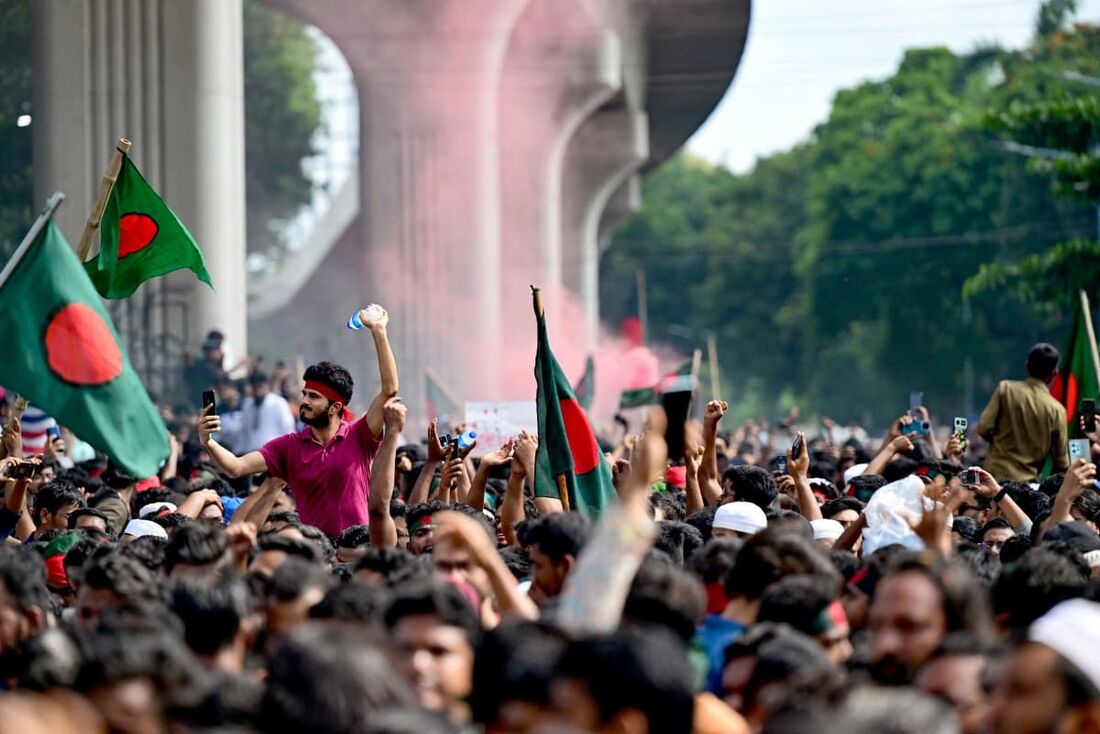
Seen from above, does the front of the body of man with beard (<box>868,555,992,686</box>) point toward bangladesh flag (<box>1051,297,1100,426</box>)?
no

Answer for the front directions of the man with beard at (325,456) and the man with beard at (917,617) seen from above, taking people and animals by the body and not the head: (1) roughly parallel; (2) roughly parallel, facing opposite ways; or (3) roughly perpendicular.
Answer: roughly parallel

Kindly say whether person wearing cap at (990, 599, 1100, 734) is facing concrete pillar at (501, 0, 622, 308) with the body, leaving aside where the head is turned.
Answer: no

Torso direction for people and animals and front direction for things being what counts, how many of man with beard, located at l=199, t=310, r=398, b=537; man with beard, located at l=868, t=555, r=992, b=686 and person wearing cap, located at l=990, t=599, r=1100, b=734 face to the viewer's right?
0

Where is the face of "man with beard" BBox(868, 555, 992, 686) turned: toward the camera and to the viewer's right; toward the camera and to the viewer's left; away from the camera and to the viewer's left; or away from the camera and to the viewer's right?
toward the camera and to the viewer's left

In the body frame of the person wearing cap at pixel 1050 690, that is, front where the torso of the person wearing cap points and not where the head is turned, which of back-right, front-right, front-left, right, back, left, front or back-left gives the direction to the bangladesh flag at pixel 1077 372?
back-right

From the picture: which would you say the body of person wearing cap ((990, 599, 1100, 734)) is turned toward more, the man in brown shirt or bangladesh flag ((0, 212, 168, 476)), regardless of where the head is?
the bangladesh flag

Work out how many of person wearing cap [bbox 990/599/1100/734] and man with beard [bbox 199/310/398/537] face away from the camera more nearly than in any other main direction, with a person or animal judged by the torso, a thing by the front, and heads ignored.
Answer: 0

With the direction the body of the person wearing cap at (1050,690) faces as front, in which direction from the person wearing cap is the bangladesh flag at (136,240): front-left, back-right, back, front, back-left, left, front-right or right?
right

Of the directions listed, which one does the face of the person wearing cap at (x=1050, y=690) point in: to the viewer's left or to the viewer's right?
to the viewer's left

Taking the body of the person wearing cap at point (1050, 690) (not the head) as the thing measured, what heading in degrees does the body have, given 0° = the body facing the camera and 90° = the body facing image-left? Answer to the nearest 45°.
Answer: approximately 45°

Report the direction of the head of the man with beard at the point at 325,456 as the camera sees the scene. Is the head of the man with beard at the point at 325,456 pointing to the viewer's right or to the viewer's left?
to the viewer's left

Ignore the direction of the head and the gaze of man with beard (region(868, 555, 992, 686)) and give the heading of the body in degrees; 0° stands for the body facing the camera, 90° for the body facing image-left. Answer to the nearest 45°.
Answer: approximately 45°

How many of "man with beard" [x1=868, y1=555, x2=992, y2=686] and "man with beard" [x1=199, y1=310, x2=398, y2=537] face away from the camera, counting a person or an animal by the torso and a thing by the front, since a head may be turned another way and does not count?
0

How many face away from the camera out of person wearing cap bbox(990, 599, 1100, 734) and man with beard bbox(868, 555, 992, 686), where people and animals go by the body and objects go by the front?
0

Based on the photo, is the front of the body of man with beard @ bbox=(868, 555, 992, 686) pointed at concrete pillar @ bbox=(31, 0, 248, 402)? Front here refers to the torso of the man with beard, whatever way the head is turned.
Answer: no

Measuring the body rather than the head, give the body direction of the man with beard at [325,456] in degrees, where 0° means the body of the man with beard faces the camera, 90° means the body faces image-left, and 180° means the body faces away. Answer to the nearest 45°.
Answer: approximately 45°
